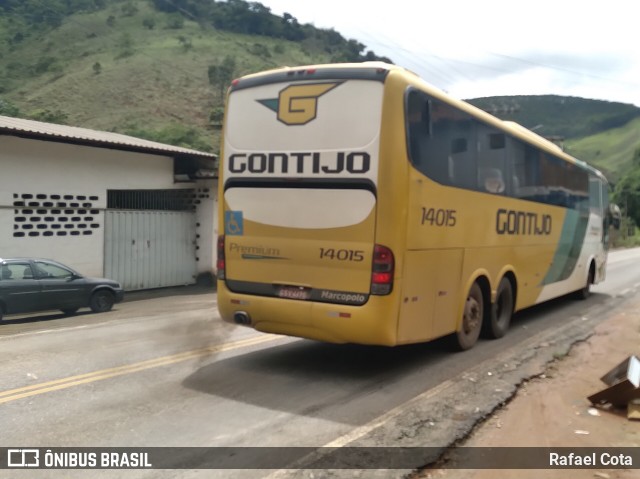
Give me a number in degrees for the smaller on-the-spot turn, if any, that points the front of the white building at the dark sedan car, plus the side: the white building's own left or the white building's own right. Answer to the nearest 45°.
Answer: approximately 45° to the white building's own right

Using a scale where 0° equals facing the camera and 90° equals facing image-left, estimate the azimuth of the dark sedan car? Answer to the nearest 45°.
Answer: approximately 270°

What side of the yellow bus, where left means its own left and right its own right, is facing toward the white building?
left

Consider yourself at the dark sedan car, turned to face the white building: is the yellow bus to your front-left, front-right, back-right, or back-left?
back-right

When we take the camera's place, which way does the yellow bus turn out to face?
facing away from the viewer and to the right of the viewer
